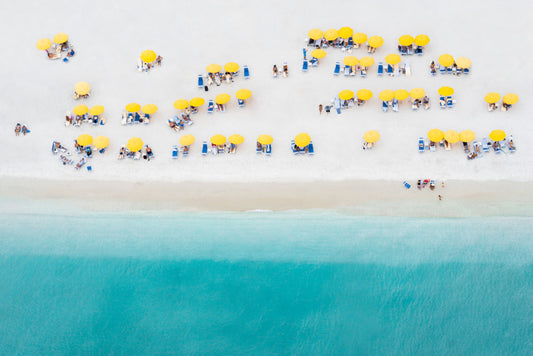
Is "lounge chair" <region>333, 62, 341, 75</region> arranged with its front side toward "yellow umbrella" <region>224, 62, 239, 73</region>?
no

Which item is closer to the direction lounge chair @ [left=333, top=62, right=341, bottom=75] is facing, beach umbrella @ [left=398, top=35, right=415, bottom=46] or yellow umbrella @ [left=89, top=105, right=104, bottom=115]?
the yellow umbrella

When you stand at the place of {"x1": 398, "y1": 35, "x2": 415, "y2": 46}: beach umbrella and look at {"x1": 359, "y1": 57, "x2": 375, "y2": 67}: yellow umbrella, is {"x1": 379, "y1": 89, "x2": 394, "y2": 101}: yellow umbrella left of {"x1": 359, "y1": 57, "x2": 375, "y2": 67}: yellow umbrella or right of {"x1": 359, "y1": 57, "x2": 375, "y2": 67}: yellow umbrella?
left

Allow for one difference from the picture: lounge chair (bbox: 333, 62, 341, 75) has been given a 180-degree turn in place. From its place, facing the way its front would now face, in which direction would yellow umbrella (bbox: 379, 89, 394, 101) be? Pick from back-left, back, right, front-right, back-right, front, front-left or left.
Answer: back-right

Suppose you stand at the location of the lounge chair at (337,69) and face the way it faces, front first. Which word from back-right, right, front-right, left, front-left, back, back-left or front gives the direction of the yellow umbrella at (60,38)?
right

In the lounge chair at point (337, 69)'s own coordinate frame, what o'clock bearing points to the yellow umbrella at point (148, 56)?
The yellow umbrella is roughly at 3 o'clock from the lounge chair.

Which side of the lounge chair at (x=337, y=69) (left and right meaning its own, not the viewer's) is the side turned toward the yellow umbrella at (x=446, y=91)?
left

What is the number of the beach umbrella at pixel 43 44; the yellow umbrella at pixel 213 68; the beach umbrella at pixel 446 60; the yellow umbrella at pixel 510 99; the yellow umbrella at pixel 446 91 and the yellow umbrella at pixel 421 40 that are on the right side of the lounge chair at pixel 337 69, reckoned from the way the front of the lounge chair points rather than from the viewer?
2

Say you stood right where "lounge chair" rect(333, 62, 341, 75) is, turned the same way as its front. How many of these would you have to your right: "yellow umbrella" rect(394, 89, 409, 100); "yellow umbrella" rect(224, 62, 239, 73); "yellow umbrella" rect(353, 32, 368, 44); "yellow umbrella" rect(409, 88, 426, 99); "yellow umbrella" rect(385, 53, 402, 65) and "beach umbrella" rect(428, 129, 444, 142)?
1

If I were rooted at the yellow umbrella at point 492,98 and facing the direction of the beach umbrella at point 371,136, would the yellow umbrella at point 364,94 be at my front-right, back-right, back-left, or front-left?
front-right

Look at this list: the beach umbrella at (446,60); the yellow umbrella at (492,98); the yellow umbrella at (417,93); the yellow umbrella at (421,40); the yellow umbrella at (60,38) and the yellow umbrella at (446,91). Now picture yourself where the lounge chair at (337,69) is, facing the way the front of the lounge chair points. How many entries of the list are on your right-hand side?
1

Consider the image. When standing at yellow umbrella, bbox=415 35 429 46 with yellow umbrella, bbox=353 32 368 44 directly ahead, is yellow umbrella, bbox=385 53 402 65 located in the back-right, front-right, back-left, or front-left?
front-left

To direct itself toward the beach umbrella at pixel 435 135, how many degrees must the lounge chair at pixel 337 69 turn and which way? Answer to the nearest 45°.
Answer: approximately 45° to its left

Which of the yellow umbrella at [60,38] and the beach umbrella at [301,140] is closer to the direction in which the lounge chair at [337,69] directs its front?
the beach umbrella

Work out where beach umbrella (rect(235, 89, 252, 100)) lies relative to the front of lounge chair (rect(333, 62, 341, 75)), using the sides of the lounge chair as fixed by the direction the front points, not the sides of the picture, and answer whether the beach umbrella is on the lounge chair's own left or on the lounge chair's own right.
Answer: on the lounge chair's own right

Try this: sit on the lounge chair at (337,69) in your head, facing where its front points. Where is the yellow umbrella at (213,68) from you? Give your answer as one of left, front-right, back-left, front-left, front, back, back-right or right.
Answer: right

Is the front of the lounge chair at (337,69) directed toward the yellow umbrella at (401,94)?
no

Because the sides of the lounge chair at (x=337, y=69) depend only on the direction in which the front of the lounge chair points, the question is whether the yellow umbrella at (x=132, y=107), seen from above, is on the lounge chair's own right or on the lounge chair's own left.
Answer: on the lounge chair's own right

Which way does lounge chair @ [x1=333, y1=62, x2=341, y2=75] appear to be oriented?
toward the camera
